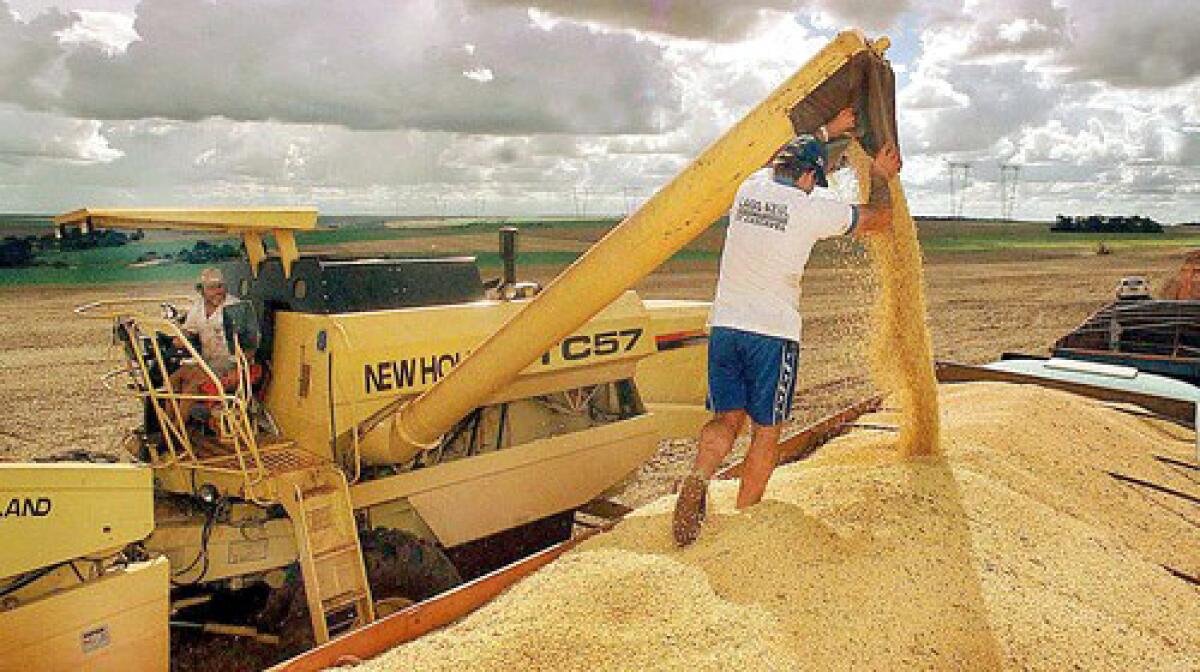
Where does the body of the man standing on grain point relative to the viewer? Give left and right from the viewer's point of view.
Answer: facing away from the viewer and to the right of the viewer

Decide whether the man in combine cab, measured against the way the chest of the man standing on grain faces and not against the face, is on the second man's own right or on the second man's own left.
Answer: on the second man's own left

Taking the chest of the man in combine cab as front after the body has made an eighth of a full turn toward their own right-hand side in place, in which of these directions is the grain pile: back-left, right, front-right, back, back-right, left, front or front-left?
back-left

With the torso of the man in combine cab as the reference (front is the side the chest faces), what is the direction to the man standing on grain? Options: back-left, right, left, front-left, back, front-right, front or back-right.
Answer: left

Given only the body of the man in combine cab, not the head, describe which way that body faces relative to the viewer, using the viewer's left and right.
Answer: facing the viewer and to the left of the viewer
